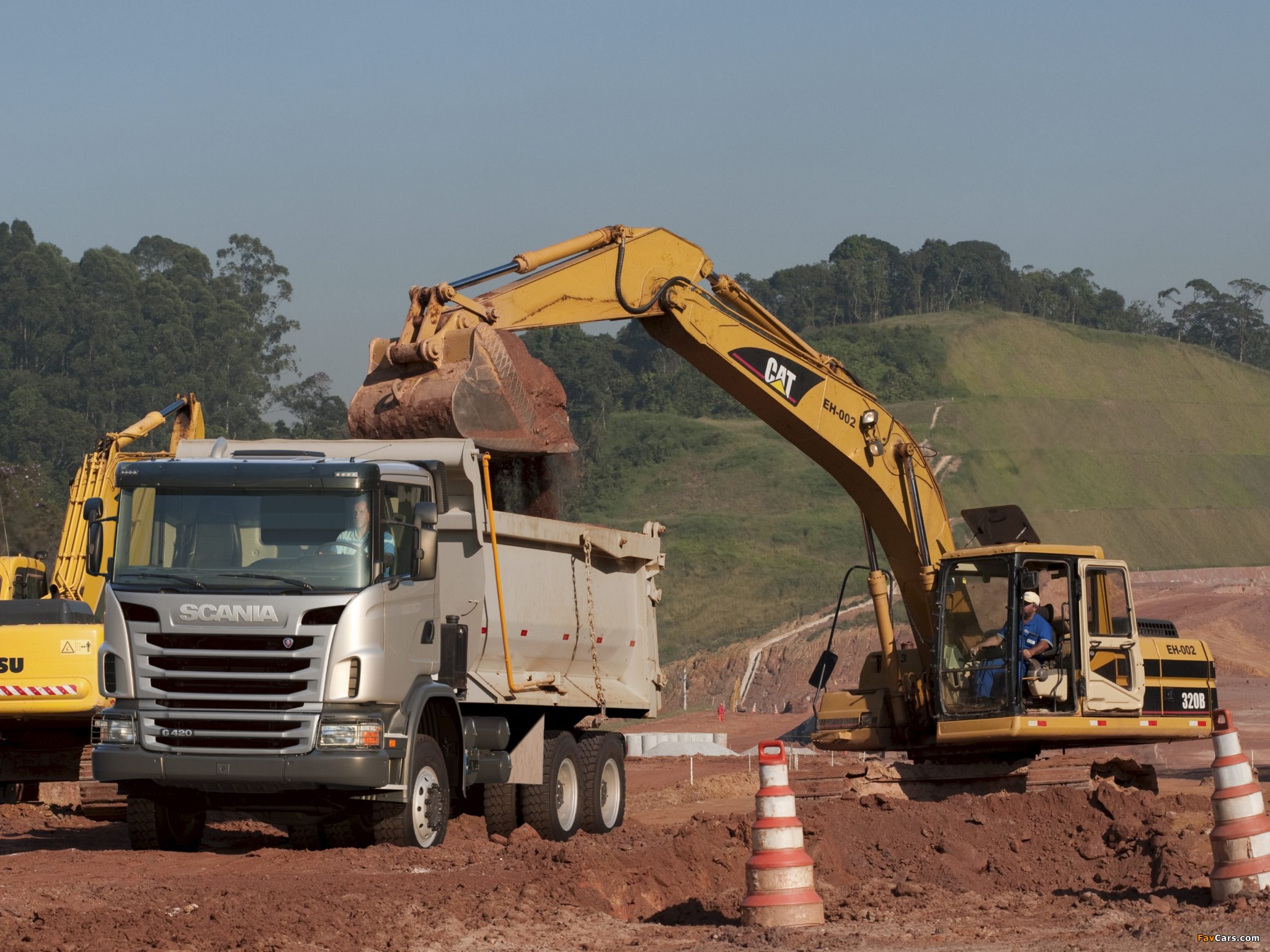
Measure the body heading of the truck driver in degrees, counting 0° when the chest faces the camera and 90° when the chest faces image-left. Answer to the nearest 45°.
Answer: approximately 45°

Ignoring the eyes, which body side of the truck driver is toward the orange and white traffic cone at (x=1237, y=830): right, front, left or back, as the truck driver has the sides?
left

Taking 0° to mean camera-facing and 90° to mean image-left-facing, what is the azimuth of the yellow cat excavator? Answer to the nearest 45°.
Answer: approximately 45°

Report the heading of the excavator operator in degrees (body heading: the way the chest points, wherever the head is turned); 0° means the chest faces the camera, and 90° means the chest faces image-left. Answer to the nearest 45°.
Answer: approximately 45°

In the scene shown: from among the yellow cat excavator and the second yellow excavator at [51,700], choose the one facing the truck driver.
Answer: the yellow cat excavator

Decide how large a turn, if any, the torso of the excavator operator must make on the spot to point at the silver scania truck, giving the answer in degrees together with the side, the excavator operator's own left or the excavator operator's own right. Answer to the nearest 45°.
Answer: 0° — they already face it

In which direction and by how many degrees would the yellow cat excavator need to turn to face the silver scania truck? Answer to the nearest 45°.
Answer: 0° — it already faces it

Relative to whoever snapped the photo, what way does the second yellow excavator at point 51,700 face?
facing away from the viewer and to the right of the viewer

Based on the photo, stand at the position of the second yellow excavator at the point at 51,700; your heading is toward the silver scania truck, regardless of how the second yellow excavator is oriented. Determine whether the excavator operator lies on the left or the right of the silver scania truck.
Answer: left
